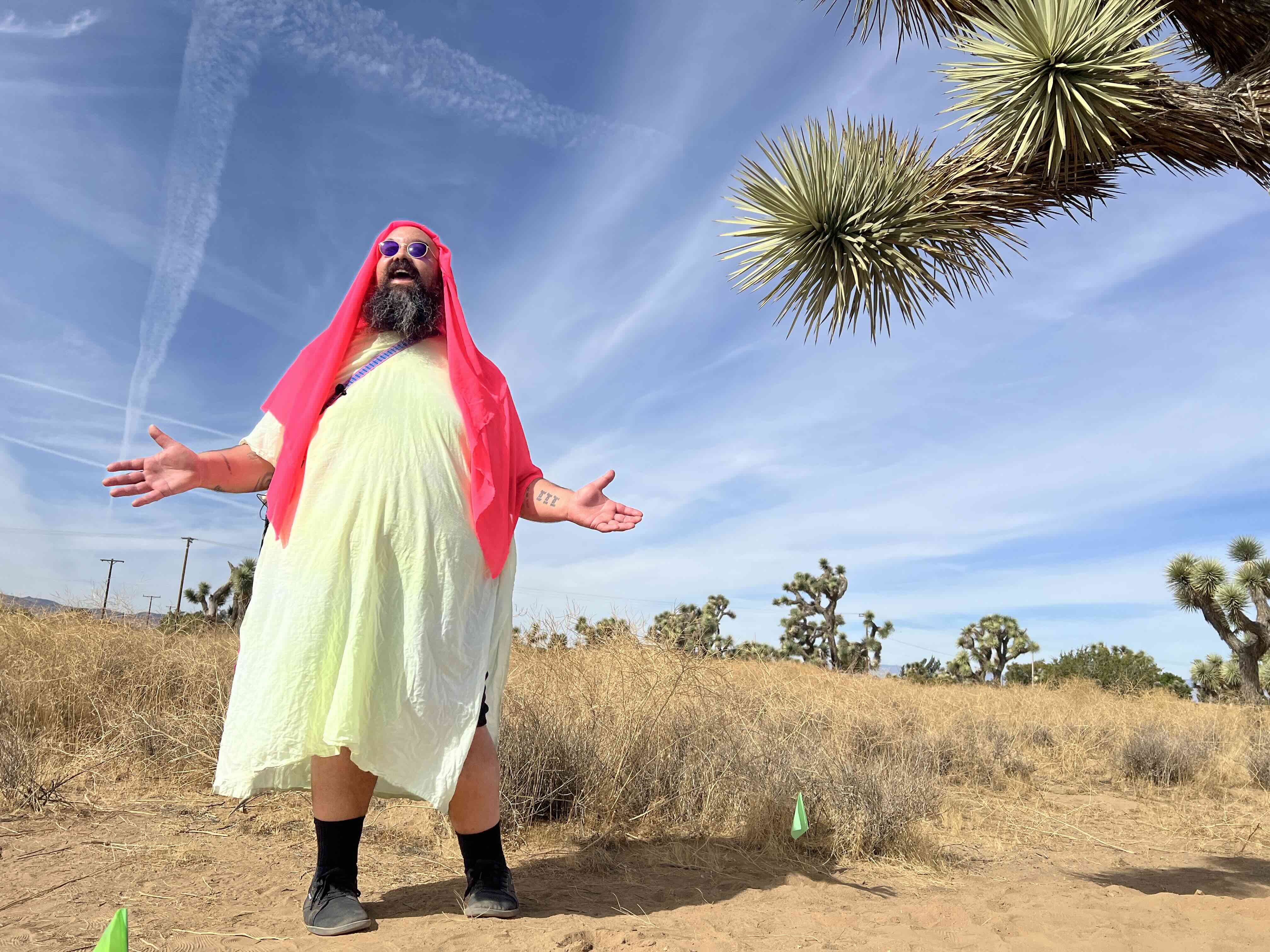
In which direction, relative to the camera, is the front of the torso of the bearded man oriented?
toward the camera

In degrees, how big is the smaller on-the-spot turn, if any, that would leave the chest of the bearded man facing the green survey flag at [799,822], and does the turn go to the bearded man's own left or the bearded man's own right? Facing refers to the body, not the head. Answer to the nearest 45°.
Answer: approximately 135° to the bearded man's own left

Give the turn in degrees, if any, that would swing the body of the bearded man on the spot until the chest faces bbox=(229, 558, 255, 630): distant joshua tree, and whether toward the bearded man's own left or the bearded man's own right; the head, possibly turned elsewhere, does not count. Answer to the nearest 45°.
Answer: approximately 180°

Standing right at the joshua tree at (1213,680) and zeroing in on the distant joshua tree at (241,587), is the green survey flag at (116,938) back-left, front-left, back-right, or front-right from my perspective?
front-left

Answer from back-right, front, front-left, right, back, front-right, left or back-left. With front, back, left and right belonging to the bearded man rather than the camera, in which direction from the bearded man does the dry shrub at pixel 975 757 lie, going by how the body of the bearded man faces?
back-left

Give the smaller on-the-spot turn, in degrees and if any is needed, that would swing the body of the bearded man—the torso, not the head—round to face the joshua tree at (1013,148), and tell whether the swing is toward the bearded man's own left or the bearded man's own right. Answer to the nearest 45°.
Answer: approximately 90° to the bearded man's own left

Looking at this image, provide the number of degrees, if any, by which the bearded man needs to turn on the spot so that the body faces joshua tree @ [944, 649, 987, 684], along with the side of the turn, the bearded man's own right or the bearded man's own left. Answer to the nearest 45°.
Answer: approximately 135° to the bearded man's own left

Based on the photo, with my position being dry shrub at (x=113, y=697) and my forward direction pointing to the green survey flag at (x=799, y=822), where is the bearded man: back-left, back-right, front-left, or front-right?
front-right

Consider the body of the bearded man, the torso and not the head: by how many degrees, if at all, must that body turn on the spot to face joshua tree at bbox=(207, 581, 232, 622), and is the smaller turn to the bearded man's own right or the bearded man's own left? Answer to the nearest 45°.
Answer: approximately 180°
